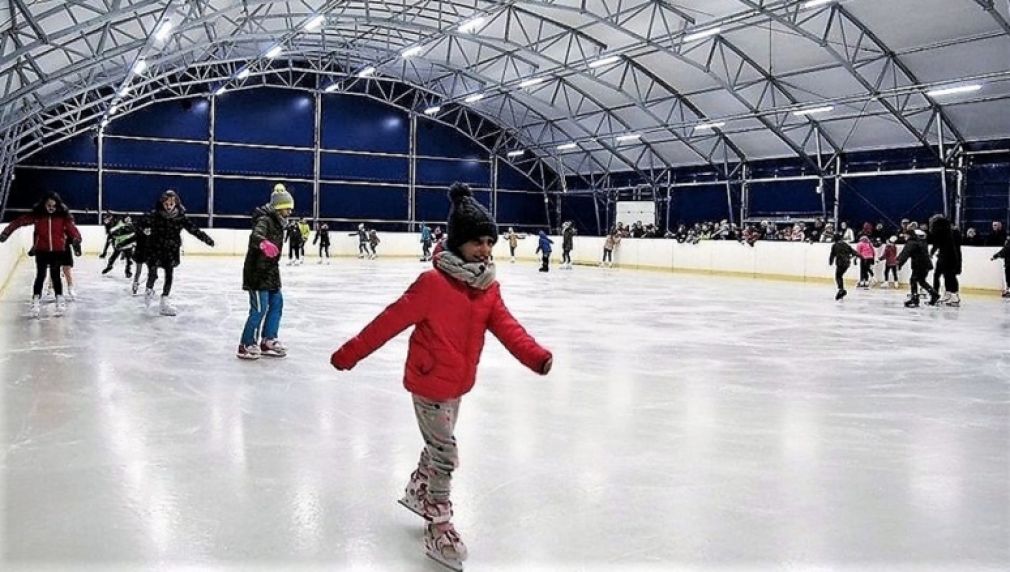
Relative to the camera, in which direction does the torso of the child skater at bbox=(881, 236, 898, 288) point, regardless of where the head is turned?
away from the camera

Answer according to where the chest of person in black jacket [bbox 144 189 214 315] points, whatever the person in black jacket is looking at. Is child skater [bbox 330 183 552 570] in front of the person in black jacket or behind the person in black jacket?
in front

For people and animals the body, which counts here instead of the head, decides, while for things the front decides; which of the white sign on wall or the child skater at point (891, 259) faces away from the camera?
the child skater

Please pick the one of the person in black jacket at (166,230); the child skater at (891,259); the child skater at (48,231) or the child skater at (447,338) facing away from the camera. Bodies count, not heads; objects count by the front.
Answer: the child skater at (891,259)

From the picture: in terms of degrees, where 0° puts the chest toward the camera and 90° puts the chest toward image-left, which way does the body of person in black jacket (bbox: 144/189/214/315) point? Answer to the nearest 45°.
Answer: approximately 0°

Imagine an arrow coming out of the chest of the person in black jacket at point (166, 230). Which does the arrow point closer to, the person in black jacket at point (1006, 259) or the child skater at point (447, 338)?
the child skater

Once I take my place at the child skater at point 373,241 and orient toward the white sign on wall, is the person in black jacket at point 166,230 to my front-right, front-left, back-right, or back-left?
back-right

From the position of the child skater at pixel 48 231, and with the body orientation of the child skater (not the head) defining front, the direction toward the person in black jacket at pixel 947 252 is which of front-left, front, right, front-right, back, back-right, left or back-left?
left

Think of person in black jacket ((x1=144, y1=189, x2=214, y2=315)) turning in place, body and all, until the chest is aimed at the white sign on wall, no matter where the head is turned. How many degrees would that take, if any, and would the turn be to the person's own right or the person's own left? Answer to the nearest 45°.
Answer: approximately 135° to the person's own left

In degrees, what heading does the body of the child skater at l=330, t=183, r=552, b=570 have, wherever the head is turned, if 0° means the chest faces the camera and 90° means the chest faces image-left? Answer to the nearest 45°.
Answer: approximately 315°

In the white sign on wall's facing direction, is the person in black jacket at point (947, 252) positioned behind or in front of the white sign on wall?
in front
